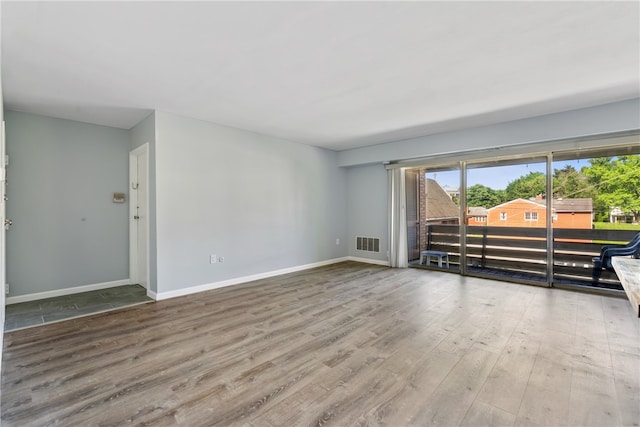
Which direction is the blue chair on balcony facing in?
to the viewer's left
